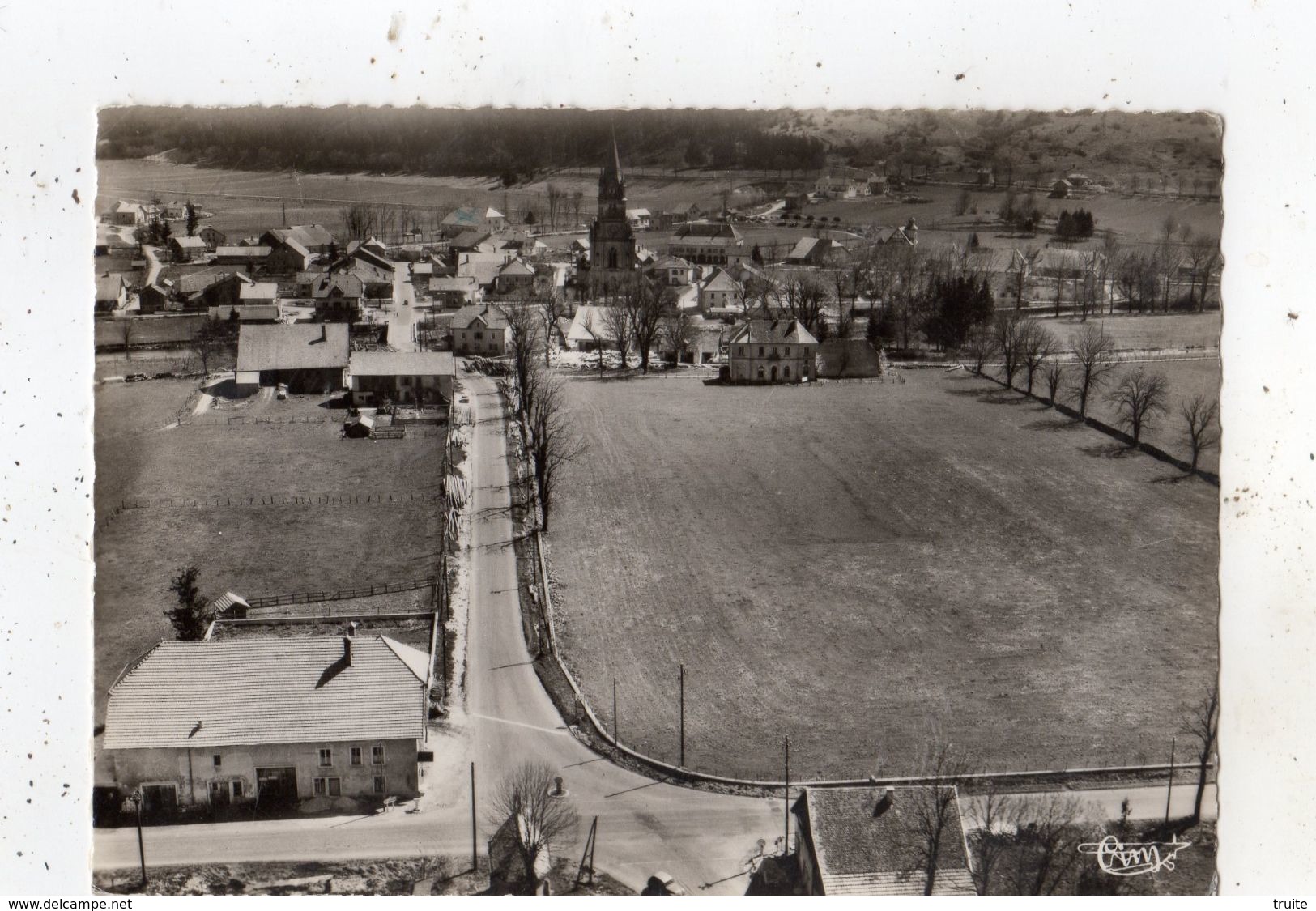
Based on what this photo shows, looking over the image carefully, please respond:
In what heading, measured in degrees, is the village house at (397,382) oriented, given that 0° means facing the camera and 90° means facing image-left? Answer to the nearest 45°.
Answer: approximately 0°

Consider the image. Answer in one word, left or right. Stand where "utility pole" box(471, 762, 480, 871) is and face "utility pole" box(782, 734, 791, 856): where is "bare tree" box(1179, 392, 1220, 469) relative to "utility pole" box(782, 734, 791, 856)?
left

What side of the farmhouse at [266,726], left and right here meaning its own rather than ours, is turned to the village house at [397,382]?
back

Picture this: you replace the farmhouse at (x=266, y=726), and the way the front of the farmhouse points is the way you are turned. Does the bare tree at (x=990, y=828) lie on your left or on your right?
on your left

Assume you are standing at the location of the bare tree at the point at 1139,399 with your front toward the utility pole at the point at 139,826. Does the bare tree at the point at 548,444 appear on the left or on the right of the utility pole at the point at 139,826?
right

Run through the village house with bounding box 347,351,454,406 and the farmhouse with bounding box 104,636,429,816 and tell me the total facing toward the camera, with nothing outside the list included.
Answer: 2

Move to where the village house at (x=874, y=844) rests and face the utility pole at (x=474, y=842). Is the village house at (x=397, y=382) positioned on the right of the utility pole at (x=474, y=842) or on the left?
right

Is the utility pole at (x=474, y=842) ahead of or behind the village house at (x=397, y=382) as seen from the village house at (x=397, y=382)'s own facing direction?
ahead
